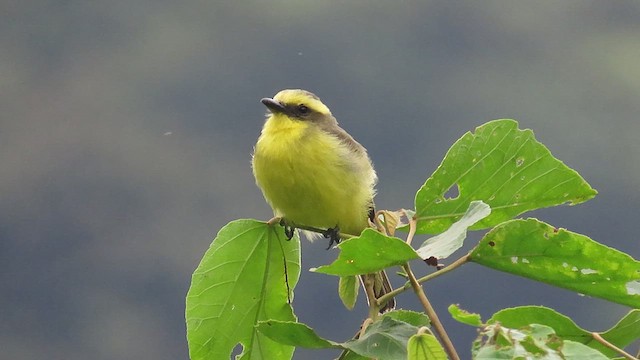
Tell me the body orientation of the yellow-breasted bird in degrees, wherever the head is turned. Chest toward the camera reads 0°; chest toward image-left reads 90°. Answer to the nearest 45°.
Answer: approximately 45°

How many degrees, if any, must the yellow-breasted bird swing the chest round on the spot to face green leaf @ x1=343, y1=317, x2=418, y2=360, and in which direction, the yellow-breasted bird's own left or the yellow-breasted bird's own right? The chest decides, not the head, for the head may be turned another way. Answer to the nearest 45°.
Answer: approximately 45° to the yellow-breasted bird's own left

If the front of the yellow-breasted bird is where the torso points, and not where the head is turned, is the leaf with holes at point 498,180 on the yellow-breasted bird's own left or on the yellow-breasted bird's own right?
on the yellow-breasted bird's own left

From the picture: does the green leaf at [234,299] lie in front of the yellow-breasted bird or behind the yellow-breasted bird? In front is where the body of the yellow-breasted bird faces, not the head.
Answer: in front
